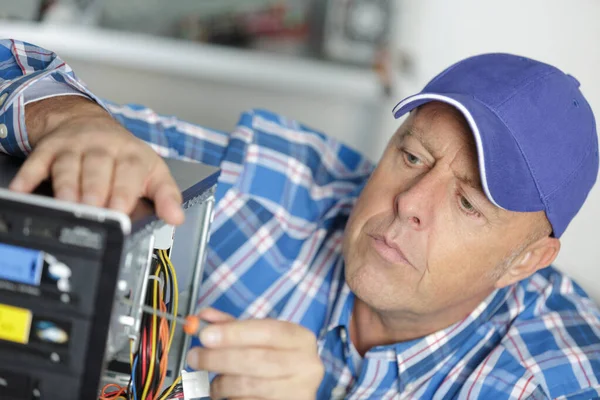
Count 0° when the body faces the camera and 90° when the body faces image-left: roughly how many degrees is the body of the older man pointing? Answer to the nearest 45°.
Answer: approximately 45°

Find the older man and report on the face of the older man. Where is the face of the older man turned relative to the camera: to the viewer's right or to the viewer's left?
to the viewer's left
